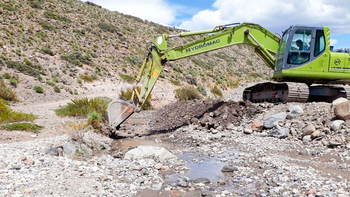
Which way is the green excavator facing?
to the viewer's left

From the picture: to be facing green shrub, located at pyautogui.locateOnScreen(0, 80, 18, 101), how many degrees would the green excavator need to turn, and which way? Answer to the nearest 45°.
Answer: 0° — it already faces it

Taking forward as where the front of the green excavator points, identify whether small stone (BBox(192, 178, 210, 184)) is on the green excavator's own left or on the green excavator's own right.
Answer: on the green excavator's own left

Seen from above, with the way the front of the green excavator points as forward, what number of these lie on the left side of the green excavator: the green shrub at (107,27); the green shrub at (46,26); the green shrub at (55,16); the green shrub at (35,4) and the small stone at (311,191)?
1

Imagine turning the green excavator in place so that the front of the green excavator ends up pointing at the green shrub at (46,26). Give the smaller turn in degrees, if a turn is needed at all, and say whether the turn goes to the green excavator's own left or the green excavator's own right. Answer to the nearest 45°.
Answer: approximately 45° to the green excavator's own right

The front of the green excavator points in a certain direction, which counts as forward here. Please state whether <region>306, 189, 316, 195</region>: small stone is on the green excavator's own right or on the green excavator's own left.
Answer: on the green excavator's own left

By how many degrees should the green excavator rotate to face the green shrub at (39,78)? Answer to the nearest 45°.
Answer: approximately 45° to its right

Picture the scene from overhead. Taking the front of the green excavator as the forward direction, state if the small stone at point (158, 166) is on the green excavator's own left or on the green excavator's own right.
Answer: on the green excavator's own left

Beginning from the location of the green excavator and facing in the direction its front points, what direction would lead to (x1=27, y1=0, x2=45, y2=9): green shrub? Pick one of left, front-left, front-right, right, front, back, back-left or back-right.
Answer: front-right
